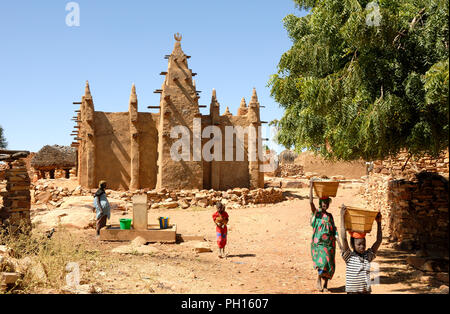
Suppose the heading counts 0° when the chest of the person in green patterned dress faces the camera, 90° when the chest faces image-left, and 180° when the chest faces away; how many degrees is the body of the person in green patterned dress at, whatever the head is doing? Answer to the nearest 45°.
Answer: approximately 0°

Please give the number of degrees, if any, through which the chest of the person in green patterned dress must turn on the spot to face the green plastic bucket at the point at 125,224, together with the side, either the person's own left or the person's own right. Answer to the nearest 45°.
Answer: approximately 135° to the person's own right

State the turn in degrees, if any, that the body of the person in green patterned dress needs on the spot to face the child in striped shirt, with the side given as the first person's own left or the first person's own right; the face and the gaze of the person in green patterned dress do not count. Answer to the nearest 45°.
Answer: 0° — they already face them

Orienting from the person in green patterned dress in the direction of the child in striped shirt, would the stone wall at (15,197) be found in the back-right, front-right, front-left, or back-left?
back-right

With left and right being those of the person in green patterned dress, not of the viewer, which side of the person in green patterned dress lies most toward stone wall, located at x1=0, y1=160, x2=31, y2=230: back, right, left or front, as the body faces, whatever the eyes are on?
right

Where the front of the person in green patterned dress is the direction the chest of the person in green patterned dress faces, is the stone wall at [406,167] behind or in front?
behind

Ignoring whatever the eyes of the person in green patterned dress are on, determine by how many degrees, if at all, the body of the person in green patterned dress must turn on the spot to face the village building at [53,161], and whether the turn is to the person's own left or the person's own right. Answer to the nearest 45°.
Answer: approximately 135° to the person's own right
